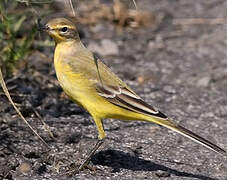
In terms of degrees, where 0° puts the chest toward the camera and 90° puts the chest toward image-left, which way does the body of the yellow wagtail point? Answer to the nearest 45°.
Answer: approximately 90°

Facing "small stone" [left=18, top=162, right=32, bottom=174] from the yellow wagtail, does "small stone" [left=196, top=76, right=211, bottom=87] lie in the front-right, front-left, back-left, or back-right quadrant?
back-right

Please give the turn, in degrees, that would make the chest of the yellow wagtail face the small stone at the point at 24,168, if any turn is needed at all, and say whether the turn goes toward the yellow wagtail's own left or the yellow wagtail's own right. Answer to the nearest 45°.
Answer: approximately 45° to the yellow wagtail's own left

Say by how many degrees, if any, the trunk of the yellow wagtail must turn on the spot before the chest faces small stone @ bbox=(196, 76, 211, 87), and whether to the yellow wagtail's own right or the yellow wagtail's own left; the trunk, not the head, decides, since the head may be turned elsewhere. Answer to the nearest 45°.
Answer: approximately 135° to the yellow wagtail's own right
